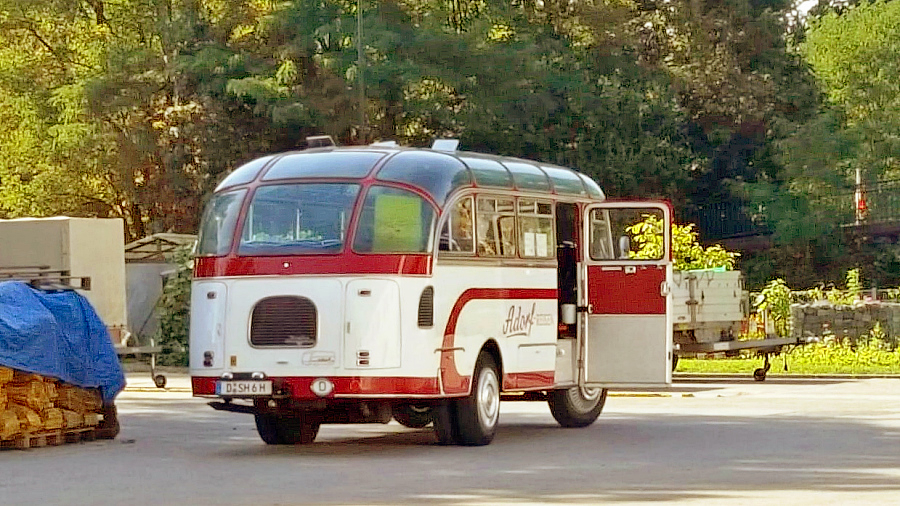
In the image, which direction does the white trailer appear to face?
to the viewer's right

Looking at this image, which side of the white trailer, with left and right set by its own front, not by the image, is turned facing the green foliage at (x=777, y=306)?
left

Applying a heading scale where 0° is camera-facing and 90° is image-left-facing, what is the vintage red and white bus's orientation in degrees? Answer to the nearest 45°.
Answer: approximately 225°

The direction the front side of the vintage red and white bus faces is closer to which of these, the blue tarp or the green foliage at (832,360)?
the green foliage

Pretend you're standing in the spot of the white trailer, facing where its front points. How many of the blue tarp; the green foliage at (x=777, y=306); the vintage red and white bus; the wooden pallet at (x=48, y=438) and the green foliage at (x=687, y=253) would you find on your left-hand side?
2

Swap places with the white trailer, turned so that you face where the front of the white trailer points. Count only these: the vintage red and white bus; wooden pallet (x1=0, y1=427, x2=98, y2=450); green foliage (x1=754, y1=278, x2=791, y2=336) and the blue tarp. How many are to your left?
1

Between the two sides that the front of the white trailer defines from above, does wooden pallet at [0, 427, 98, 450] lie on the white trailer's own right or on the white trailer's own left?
on the white trailer's own right

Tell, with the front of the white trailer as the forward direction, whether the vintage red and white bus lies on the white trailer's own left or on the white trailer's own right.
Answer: on the white trailer's own right

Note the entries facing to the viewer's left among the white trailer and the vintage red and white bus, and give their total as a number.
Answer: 0

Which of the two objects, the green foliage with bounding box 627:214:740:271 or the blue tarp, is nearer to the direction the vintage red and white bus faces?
the green foliage

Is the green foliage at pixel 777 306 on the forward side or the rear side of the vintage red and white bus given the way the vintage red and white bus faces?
on the forward side
